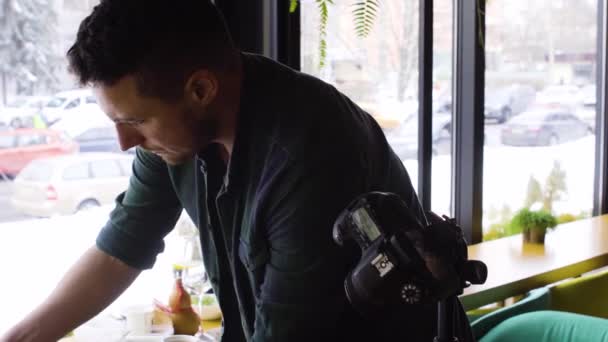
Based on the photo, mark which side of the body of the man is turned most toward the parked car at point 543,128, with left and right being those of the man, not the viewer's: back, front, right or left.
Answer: back

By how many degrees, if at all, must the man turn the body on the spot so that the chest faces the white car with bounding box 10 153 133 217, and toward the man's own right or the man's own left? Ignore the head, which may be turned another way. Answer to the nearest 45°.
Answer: approximately 90° to the man's own right

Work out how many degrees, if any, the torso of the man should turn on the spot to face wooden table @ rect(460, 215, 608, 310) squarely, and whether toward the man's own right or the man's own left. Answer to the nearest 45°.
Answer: approximately 180°

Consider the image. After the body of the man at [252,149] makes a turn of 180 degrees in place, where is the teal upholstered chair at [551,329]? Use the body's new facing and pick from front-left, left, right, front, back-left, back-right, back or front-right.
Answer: front

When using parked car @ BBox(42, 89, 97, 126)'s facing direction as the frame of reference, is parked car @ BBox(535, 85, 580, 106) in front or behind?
behind

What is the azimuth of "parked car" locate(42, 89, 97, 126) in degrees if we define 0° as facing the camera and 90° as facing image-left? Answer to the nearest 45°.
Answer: approximately 45°

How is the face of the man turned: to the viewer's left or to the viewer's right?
to the viewer's left
